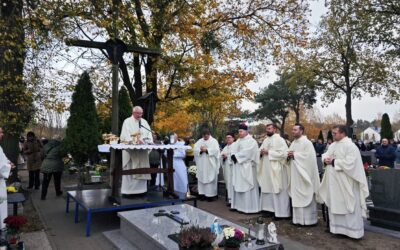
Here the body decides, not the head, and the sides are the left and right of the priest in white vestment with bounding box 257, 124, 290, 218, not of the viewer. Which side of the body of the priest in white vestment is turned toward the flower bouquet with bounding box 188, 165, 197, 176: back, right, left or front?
right

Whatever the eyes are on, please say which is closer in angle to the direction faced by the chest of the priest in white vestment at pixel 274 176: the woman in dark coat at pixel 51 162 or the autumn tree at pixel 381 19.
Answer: the woman in dark coat

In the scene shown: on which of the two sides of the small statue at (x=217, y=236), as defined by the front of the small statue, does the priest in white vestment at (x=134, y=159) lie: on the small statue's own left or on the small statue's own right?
on the small statue's own right

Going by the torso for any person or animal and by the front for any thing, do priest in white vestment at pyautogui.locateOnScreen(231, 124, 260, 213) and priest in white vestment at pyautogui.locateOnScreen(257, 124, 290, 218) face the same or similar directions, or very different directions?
same or similar directions

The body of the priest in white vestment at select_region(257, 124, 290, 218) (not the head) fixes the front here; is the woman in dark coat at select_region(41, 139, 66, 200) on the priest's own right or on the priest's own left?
on the priest's own right

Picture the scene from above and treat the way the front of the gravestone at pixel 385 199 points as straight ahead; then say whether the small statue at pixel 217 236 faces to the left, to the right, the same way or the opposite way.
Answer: the same way

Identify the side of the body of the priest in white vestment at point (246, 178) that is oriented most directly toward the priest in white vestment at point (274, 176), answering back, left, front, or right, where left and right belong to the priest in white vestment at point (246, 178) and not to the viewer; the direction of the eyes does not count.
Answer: left

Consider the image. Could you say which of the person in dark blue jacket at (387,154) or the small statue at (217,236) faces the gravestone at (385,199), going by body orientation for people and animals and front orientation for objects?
the person in dark blue jacket

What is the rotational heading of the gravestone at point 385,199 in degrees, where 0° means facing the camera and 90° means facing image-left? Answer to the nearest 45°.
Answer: approximately 45°

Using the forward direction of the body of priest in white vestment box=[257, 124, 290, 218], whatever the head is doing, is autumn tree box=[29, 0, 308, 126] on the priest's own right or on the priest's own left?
on the priest's own right

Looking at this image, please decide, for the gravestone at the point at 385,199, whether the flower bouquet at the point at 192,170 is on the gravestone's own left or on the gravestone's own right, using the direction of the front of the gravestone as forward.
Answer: on the gravestone's own right

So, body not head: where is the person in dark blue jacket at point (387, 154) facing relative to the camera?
toward the camera
